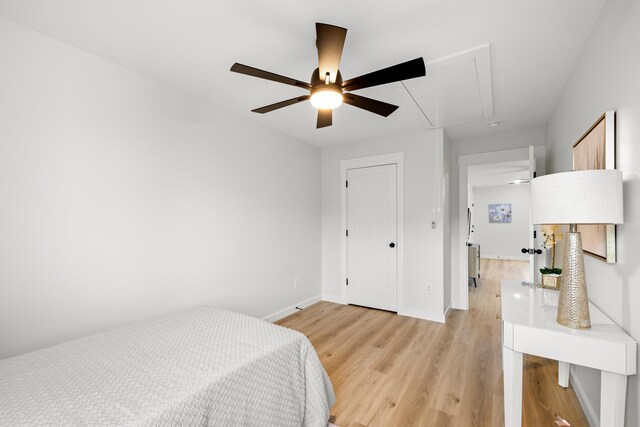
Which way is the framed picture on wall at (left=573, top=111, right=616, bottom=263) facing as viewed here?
to the viewer's left

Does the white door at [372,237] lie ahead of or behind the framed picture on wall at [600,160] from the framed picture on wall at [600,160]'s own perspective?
ahead

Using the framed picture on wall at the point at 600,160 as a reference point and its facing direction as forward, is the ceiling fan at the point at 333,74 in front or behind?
in front
